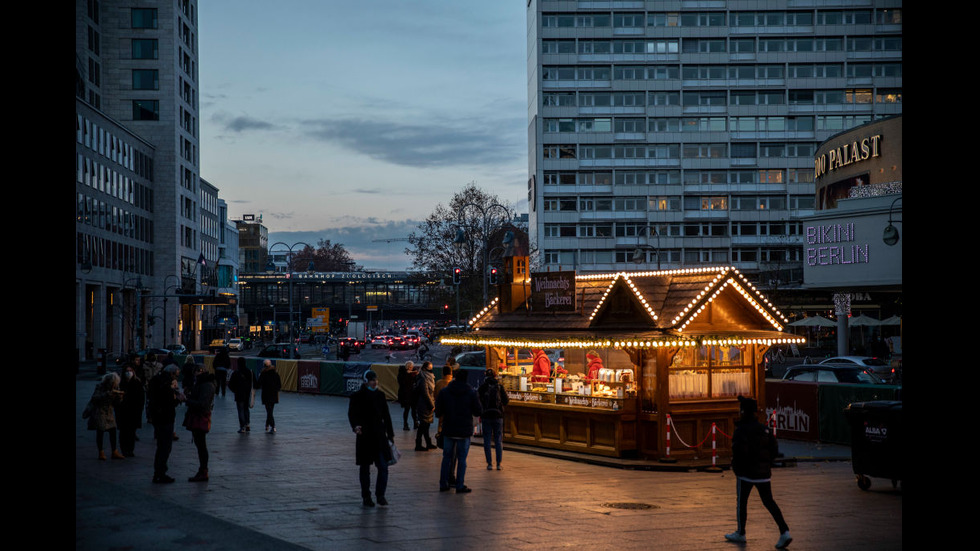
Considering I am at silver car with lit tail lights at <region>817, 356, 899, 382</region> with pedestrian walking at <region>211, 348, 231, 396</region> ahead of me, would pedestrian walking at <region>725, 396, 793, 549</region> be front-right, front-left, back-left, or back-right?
front-left

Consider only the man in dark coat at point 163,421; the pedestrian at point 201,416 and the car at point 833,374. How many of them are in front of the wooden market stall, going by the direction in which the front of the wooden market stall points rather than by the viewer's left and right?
2

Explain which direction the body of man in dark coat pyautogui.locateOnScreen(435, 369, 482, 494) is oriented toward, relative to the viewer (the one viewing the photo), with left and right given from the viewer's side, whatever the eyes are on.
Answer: facing away from the viewer

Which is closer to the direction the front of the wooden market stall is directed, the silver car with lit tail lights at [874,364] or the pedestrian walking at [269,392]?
the pedestrian walking

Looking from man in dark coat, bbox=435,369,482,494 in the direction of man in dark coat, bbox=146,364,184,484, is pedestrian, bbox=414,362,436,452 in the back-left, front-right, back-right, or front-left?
front-right

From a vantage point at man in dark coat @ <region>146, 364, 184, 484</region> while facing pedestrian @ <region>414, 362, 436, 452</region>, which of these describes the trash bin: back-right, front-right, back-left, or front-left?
front-right

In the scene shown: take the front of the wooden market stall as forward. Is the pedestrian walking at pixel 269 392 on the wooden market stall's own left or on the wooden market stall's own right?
on the wooden market stall's own right

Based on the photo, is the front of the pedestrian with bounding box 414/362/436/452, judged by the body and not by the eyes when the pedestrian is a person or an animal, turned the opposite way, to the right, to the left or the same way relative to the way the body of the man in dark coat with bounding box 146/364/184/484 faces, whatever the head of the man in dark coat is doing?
the same way
